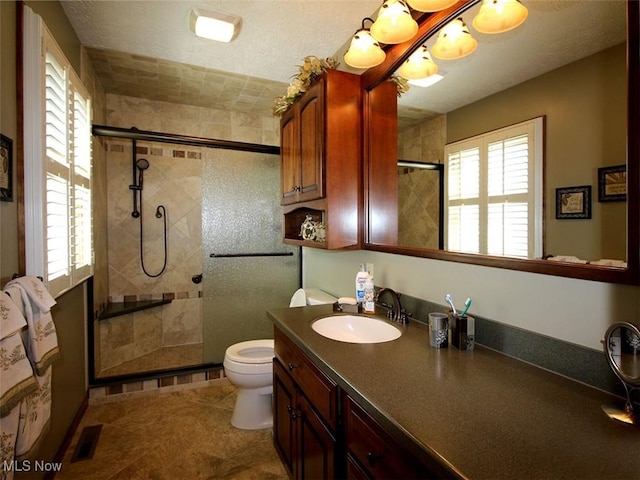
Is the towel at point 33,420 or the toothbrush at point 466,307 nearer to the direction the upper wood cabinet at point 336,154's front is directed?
the towel

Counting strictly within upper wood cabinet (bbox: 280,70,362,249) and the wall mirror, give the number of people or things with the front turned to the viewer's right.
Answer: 0

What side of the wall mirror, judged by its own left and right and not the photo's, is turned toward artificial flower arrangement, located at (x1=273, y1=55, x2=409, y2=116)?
right

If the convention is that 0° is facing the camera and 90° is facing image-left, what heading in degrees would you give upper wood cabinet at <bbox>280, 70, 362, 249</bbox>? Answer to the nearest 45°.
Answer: approximately 45°

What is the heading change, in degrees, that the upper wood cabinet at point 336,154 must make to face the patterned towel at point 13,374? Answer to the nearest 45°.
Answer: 0° — it already faces it

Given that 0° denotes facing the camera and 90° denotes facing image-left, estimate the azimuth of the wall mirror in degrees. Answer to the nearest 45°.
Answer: approximately 45°

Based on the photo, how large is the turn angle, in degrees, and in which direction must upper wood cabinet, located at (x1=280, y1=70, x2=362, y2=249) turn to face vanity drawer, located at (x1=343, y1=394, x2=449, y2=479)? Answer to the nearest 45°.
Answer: approximately 45° to its left

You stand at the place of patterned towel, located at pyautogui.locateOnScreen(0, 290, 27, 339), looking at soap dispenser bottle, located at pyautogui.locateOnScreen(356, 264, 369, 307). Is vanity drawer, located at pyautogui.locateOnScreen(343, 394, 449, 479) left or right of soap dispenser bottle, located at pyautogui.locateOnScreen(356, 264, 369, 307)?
right
